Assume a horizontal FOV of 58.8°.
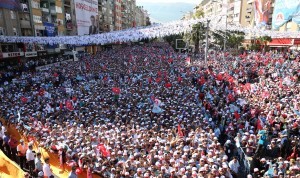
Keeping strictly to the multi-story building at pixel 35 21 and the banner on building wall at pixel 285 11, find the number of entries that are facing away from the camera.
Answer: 0

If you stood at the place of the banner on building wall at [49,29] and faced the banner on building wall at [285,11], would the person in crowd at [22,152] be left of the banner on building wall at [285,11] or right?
right

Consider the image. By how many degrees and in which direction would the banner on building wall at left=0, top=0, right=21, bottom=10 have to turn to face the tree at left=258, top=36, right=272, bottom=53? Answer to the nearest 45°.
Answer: approximately 45° to its left

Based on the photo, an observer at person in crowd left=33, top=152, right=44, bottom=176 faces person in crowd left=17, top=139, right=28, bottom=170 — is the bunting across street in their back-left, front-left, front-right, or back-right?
front-right

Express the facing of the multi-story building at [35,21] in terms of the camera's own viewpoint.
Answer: facing the viewer and to the right of the viewer

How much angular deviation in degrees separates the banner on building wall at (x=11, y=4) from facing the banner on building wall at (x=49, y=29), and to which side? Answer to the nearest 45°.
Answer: approximately 90° to its left

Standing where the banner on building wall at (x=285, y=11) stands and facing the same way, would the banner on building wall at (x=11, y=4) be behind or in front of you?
in front

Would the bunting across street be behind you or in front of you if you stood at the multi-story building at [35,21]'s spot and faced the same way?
in front

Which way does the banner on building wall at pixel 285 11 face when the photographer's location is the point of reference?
facing the viewer and to the left of the viewer

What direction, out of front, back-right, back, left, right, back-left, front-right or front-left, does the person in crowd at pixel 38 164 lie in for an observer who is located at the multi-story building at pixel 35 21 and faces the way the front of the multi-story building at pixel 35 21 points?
front-right

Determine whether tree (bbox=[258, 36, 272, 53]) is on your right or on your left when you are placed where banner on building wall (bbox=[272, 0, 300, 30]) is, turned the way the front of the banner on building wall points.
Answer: on your right

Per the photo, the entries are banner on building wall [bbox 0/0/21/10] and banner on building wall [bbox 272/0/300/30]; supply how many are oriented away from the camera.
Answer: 0

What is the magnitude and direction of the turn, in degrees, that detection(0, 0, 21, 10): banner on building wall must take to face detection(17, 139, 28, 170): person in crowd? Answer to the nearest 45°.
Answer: approximately 45° to its right

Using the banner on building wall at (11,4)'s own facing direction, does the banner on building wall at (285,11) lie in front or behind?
in front

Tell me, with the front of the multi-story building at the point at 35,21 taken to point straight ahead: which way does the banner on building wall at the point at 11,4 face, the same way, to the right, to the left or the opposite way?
the same way
